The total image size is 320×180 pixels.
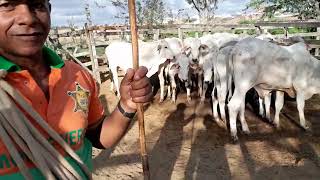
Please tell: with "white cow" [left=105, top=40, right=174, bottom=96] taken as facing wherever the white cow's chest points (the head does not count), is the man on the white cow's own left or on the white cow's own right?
on the white cow's own right

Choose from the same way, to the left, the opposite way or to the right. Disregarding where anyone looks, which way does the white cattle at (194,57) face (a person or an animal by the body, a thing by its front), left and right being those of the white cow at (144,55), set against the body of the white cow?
to the right

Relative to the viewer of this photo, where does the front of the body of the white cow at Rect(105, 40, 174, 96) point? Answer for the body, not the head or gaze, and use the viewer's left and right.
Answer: facing to the right of the viewer

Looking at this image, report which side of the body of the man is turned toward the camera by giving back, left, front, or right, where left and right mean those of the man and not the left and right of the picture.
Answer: front

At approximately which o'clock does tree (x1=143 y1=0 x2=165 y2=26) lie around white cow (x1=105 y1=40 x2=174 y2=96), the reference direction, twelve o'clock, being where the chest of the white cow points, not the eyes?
The tree is roughly at 9 o'clock from the white cow.

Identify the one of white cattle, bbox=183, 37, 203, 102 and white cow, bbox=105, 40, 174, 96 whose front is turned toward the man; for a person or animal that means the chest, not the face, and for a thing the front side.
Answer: the white cattle

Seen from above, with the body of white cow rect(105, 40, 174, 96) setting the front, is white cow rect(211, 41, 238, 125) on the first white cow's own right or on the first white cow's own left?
on the first white cow's own right

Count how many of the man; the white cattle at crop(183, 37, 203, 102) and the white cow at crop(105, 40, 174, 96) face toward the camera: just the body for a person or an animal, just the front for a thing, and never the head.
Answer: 2

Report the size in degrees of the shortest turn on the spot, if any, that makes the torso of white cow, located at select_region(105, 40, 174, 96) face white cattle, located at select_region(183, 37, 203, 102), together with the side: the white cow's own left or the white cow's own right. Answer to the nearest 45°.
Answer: approximately 45° to the white cow's own right

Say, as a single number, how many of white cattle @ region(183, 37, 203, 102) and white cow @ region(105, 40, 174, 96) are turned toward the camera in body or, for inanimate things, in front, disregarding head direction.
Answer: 1

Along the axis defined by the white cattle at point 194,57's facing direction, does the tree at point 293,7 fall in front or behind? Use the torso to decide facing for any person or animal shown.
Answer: behind

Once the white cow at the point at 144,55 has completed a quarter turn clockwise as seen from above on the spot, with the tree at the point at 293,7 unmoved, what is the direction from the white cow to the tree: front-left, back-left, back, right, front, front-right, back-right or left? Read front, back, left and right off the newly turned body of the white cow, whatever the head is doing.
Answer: back-left

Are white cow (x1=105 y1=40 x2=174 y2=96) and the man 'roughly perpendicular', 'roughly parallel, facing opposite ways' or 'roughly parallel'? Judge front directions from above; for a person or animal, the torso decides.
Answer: roughly perpendicular

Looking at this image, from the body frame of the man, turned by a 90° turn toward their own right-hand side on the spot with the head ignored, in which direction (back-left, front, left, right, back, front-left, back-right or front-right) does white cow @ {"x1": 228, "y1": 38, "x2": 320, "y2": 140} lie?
back-right
